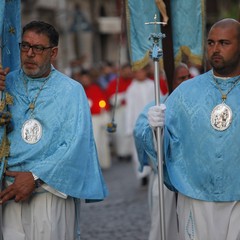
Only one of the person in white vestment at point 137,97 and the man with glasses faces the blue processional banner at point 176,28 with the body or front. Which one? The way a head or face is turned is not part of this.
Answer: the person in white vestment

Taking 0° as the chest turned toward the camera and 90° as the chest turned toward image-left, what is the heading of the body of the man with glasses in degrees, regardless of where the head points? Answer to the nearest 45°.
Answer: approximately 45°

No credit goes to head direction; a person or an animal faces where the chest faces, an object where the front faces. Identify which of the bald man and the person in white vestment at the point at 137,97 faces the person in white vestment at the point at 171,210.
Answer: the person in white vestment at the point at 137,97

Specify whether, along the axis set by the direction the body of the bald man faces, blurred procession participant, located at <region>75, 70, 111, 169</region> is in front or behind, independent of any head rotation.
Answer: behind

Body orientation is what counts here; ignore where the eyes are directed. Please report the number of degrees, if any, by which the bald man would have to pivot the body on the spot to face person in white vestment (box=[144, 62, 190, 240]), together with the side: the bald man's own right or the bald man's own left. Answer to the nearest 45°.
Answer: approximately 180°

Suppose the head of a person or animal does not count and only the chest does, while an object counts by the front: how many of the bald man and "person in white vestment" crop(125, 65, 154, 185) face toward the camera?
2

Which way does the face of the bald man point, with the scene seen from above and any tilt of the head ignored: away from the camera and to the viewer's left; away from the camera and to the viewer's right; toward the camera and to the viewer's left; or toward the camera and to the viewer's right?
toward the camera and to the viewer's left

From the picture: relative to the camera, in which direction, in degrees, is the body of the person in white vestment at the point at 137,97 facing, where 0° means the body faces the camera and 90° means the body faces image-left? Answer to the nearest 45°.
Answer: approximately 0°

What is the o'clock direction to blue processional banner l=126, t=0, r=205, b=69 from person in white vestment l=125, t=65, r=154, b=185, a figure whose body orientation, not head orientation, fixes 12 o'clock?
The blue processional banner is roughly at 12 o'clock from the person in white vestment.
